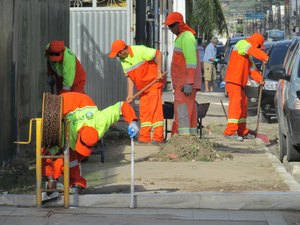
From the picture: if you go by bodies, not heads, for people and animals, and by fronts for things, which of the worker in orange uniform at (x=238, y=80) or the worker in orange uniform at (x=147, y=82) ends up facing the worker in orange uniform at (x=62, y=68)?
the worker in orange uniform at (x=147, y=82)

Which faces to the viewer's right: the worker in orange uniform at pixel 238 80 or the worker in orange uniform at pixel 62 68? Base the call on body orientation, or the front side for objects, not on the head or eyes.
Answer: the worker in orange uniform at pixel 238 80

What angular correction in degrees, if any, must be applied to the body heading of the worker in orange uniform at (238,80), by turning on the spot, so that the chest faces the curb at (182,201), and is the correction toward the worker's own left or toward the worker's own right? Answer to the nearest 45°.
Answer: approximately 90° to the worker's own right

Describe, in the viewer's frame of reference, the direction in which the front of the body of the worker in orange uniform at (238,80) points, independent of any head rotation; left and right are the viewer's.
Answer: facing to the right of the viewer

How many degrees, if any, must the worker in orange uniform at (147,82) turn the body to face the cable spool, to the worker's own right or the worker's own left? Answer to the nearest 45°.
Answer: approximately 45° to the worker's own left

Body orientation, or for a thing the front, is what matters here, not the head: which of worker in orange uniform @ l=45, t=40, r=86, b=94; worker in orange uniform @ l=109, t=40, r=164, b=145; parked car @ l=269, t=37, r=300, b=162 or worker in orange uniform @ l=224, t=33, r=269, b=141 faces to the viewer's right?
worker in orange uniform @ l=224, t=33, r=269, b=141

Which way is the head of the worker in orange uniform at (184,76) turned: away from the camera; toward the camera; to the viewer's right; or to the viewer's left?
to the viewer's left

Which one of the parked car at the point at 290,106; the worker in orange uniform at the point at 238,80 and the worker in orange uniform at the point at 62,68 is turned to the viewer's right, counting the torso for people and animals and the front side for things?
the worker in orange uniform at the point at 238,80

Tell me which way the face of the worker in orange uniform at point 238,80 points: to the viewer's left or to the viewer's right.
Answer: to the viewer's right
